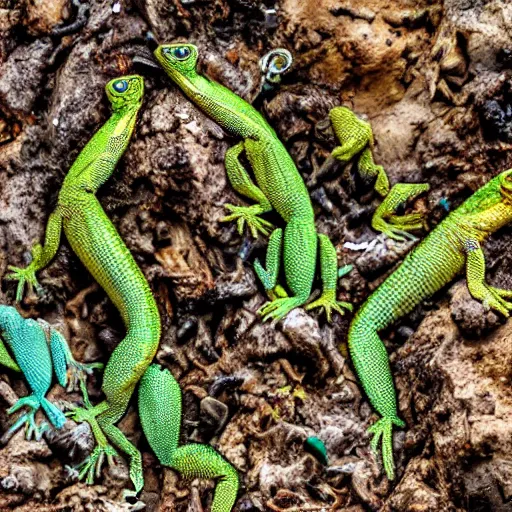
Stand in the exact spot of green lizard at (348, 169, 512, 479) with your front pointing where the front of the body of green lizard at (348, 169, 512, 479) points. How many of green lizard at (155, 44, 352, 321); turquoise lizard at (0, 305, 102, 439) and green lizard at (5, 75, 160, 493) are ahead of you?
0

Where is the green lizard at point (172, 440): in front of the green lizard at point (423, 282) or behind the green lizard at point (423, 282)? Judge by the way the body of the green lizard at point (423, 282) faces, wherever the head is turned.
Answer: behind

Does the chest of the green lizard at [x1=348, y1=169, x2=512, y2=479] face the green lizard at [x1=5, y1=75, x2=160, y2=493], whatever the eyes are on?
no

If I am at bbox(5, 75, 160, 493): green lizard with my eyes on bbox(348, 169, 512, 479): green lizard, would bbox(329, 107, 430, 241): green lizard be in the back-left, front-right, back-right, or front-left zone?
front-left

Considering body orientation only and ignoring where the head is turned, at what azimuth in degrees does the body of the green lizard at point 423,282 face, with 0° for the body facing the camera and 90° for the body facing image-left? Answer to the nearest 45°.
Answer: approximately 270°

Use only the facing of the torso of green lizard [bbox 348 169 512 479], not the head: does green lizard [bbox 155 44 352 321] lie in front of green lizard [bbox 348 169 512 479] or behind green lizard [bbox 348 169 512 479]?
behind

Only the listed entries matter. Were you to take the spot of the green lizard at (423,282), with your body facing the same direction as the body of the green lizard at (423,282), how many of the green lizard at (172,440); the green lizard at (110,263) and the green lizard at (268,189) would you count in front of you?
0
